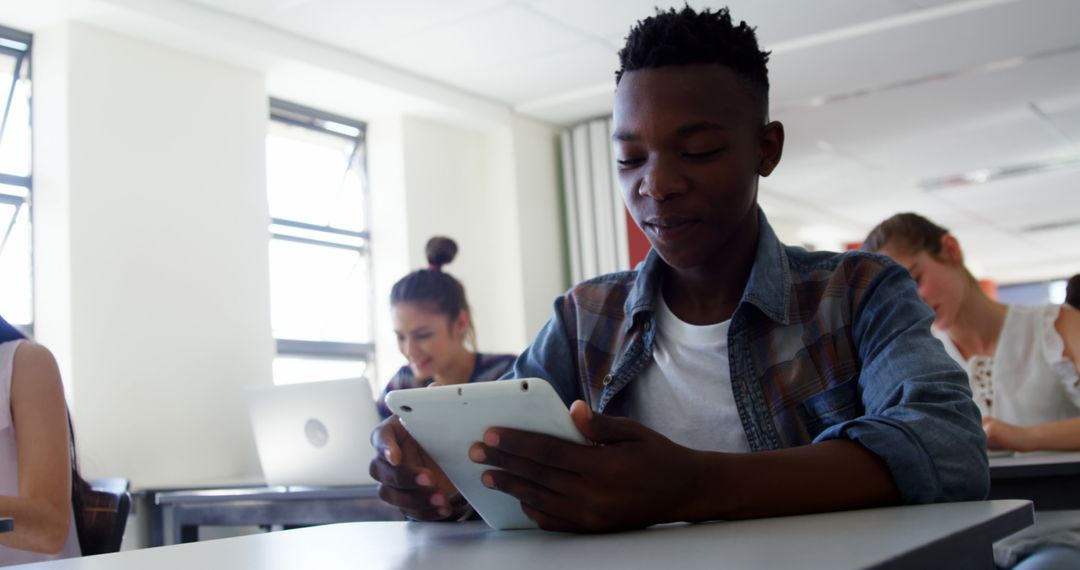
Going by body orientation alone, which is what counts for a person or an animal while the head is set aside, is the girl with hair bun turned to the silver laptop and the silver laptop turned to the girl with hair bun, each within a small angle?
yes

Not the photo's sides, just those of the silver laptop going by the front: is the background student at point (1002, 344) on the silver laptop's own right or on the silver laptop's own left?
on the silver laptop's own right

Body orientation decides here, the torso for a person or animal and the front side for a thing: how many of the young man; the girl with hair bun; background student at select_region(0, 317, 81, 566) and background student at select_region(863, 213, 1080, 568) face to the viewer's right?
0

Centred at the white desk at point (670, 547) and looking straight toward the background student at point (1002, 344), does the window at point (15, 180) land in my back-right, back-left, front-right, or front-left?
front-left

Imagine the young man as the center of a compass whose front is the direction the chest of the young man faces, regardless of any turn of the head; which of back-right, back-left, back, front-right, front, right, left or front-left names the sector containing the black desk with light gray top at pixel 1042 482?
back

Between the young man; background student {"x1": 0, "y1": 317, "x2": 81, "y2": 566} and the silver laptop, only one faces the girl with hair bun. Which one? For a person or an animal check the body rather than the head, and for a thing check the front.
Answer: the silver laptop

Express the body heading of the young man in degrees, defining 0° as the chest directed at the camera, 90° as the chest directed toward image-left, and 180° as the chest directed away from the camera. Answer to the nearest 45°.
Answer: approximately 45°

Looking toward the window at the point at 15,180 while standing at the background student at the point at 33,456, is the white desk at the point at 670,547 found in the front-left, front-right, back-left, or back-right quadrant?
back-right

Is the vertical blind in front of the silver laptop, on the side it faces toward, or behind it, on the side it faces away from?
in front

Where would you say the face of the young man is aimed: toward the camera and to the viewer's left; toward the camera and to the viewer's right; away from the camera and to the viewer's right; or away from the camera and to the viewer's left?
toward the camera and to the viewer's left

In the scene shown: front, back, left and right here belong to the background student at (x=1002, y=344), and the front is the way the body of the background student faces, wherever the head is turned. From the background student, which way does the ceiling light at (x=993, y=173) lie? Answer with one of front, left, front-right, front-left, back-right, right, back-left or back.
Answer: back-right

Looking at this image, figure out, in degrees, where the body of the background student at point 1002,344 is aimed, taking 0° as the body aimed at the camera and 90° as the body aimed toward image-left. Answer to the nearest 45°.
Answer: approximately 45°
